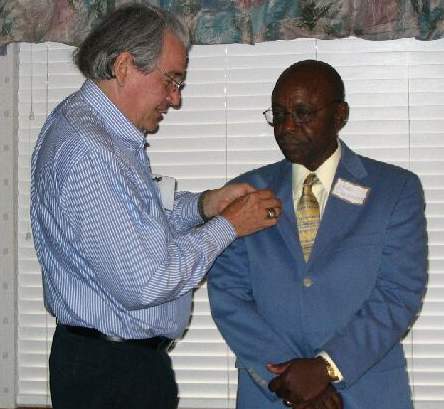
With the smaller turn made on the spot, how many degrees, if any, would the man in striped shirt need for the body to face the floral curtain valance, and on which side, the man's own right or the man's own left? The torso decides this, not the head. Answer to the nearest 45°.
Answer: approximately 90° to the man's own left

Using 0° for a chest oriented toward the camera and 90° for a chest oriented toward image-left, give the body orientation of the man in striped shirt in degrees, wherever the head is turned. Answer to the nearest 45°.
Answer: approximately 270°

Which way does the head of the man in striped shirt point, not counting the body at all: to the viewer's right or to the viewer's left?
to the viewer's right
